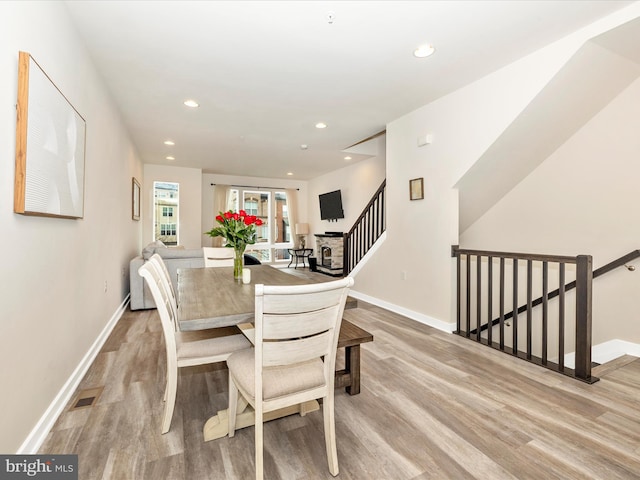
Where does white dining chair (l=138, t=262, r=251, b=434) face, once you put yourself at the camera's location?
facing to the right of the viewer

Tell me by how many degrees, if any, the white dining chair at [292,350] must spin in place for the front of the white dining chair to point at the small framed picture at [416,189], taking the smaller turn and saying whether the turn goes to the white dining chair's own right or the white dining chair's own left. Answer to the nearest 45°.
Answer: approximately 90° to the white dining chair's own right

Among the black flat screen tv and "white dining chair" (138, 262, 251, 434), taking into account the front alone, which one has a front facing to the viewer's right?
the white dining chair

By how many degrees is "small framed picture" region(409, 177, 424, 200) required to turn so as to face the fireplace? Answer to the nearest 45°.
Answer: approximately 90° to its right

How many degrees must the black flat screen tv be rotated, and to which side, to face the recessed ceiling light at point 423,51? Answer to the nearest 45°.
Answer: approximately 45° to its left

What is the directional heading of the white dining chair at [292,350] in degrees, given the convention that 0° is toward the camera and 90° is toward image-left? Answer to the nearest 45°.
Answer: approximately 135°
